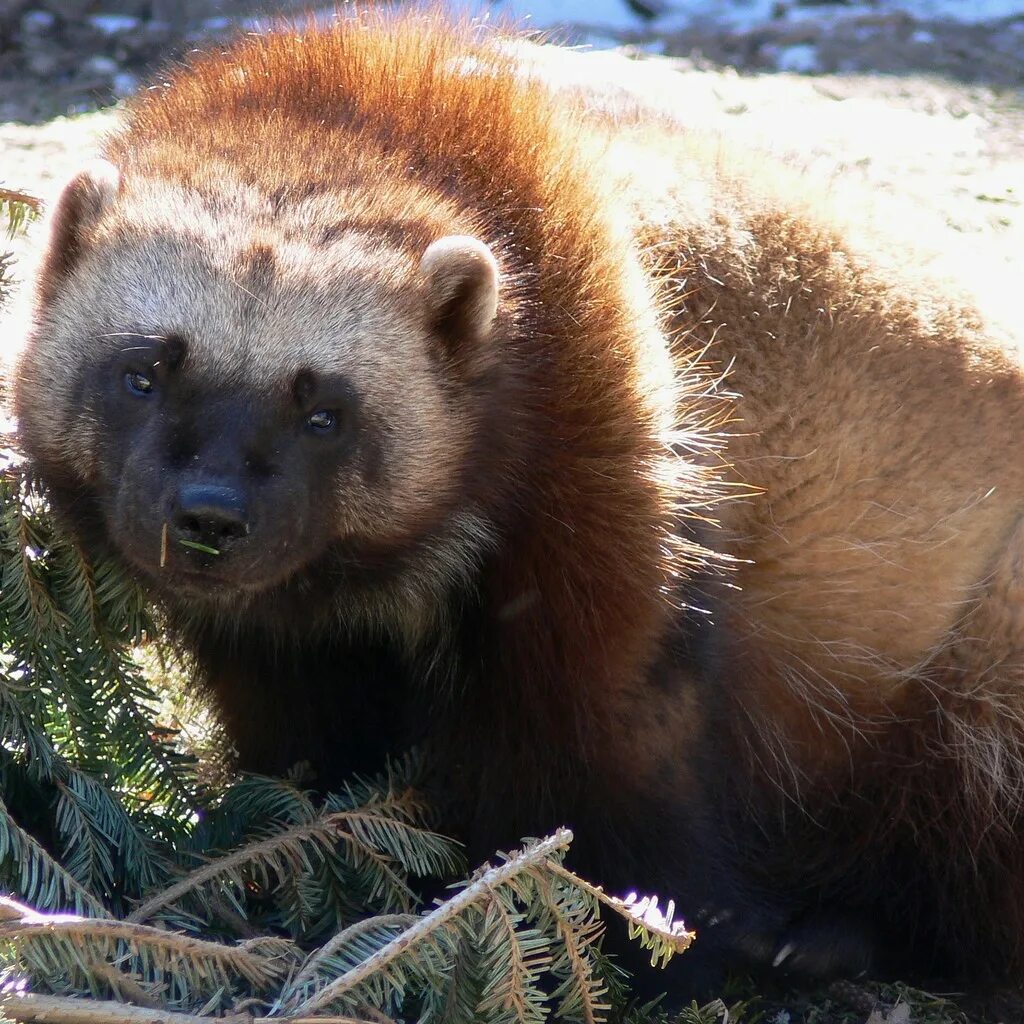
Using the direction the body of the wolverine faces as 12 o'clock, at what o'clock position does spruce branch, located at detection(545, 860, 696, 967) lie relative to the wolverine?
The spruce branch is roughly at 10 o'clock from the wolverine.

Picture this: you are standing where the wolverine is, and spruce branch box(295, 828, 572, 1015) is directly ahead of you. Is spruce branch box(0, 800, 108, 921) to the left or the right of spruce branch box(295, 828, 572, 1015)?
right

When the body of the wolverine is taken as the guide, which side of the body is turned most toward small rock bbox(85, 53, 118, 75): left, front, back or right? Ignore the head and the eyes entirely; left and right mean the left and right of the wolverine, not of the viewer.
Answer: right

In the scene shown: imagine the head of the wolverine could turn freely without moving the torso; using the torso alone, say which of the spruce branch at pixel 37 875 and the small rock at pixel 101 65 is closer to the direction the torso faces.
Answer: the spruce branch

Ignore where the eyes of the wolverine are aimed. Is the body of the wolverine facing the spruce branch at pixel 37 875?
yes

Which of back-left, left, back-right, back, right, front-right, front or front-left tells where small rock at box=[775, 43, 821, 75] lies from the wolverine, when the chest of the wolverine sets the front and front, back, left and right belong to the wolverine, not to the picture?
back-right

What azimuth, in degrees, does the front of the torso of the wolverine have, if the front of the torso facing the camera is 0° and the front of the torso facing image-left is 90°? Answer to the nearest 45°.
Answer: approximately 45°

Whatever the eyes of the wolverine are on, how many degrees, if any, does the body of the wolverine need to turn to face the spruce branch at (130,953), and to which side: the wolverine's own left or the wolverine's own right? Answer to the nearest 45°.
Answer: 0° — it already faces it
